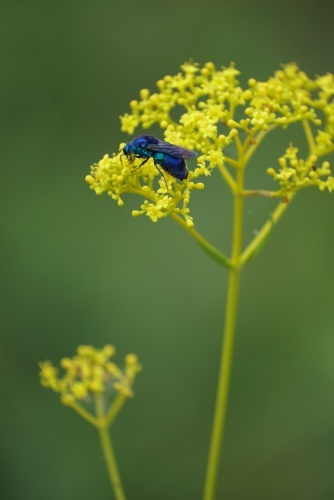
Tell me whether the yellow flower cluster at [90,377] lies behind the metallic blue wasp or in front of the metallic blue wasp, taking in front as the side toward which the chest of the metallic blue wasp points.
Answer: in front

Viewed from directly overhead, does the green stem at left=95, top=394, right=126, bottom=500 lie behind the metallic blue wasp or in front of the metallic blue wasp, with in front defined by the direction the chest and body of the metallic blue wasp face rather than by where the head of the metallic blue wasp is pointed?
in front

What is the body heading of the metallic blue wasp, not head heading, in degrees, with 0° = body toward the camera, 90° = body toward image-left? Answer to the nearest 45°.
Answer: approximately 90°
